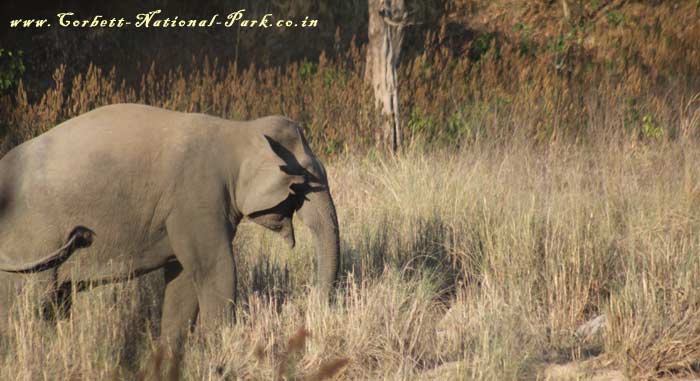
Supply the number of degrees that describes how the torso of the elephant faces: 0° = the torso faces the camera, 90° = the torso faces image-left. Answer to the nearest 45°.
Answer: approximately 270°
